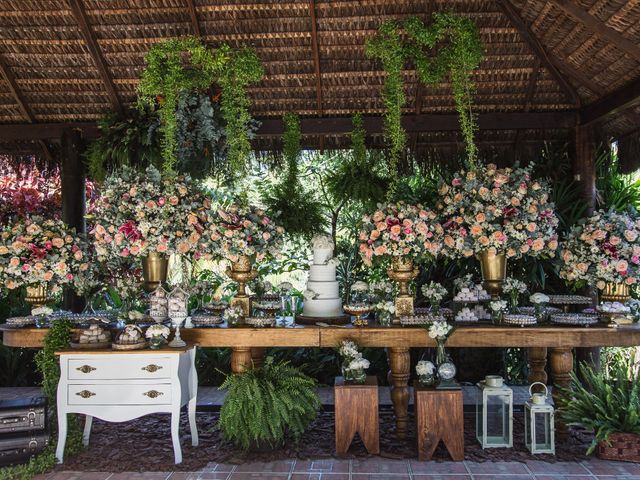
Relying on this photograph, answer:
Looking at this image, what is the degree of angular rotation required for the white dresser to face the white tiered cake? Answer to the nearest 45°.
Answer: approximately 90° to its left

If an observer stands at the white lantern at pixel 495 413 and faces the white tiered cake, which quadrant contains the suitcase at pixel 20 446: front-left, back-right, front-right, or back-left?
front-left

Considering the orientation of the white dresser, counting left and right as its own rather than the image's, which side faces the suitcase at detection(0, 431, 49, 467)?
right

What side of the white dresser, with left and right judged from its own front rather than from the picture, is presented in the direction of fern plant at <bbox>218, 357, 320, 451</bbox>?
left

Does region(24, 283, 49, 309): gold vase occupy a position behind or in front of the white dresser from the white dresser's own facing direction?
behind

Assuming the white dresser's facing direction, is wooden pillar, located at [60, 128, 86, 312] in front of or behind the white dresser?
behind

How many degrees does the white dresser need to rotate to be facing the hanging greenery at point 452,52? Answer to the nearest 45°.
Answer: approximately 90° to its left

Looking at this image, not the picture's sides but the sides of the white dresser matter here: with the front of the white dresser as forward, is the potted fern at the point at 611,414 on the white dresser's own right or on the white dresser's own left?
on the white dresser's own left

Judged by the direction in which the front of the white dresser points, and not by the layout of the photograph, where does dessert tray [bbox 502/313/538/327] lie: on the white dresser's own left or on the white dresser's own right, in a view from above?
on the white dresser's own left

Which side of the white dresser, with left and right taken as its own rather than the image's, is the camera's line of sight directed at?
front

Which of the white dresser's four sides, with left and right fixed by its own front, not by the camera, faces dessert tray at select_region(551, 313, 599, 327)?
left
